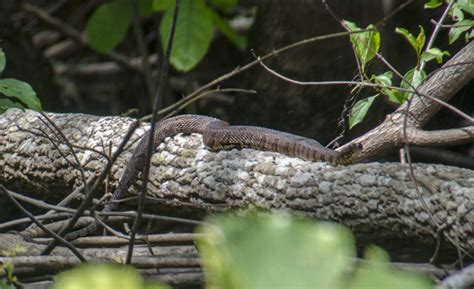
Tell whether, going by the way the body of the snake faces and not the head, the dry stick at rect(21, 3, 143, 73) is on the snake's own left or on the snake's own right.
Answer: on the snake's own left

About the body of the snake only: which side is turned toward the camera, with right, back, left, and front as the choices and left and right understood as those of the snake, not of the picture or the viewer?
right

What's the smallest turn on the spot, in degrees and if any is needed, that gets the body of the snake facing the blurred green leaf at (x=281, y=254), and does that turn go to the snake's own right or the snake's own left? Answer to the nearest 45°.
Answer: approximately 90° to the snake's own right
